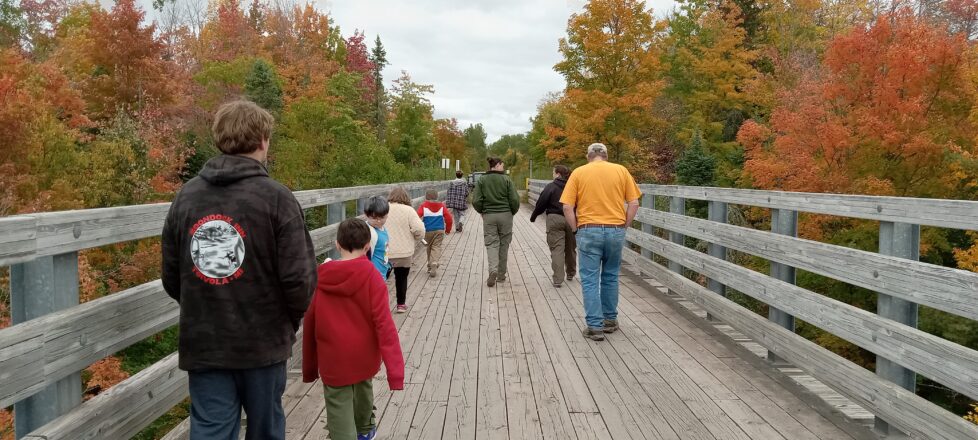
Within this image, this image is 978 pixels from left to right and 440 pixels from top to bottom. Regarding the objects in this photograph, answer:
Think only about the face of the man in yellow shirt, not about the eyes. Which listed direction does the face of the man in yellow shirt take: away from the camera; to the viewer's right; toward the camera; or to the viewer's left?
away from the camera

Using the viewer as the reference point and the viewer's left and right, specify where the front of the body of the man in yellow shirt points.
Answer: facing away from the viewer

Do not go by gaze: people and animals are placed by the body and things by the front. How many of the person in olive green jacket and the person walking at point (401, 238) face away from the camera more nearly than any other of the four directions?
2

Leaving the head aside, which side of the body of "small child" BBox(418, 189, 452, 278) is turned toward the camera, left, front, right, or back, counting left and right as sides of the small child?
back

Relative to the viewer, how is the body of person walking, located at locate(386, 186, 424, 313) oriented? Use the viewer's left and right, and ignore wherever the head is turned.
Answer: facing away from the viewer

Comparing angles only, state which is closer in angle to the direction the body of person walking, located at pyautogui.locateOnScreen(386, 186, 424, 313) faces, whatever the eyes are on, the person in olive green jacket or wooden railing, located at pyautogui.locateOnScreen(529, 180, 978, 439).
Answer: the person in olive green jacket

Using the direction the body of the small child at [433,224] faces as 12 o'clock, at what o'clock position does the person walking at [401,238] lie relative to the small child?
The person walking is roughly at 6 o'clock from the small child.

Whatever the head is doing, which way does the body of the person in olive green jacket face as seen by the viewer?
away from the camera

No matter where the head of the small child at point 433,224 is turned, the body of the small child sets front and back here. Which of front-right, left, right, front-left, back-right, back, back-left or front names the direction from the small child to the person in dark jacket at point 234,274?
back
